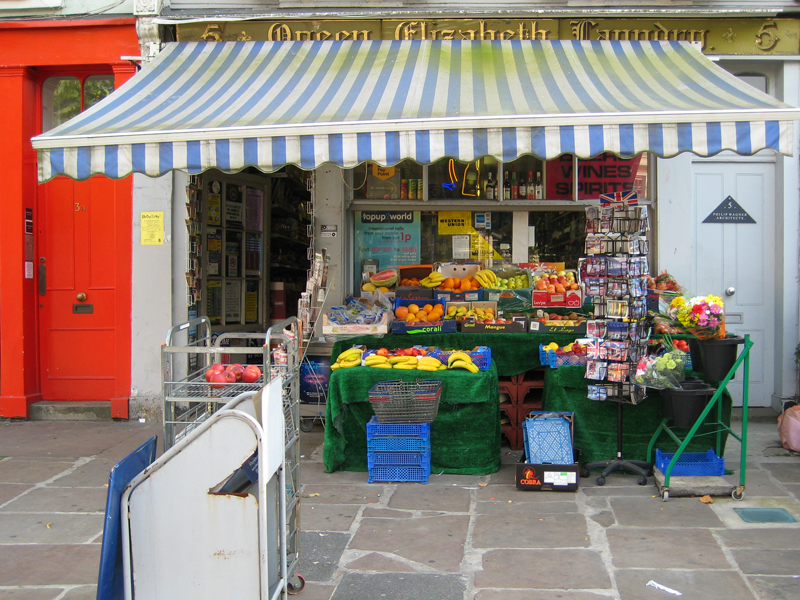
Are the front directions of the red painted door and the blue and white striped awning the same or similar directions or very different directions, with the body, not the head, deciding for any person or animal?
same or similar directions

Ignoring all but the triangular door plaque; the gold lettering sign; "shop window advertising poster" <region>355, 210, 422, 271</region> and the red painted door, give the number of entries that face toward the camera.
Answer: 4

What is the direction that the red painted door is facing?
toward the camera

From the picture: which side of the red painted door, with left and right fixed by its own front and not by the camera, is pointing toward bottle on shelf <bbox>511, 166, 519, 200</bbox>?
left

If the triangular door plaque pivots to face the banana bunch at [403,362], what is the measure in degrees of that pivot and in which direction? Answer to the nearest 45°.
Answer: approximately 45° to its right

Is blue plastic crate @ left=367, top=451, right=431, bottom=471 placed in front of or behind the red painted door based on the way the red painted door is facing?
in front

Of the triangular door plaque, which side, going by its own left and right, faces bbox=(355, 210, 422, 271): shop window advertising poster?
right

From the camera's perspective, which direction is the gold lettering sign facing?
toward the camera

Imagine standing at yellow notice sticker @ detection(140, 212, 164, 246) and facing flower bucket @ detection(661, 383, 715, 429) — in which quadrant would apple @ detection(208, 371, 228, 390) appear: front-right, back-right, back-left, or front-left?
front-right

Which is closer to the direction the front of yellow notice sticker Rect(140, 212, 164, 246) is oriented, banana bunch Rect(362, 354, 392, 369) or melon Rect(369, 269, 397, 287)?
the banana bunch

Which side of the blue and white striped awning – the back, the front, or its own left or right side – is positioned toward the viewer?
front

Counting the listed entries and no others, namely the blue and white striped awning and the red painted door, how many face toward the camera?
2

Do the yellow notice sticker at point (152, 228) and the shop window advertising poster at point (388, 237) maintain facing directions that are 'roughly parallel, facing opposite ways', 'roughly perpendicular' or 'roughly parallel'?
roughly parallel

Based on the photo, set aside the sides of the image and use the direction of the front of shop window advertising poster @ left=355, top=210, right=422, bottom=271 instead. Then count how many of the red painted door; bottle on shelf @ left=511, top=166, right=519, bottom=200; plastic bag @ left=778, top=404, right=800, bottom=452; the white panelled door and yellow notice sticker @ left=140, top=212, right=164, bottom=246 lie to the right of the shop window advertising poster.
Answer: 2

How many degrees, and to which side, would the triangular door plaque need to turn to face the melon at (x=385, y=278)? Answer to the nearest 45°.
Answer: approximately 90° to its right

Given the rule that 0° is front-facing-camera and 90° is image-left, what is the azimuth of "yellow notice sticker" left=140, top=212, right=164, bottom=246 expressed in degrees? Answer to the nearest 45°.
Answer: approximately 0°
